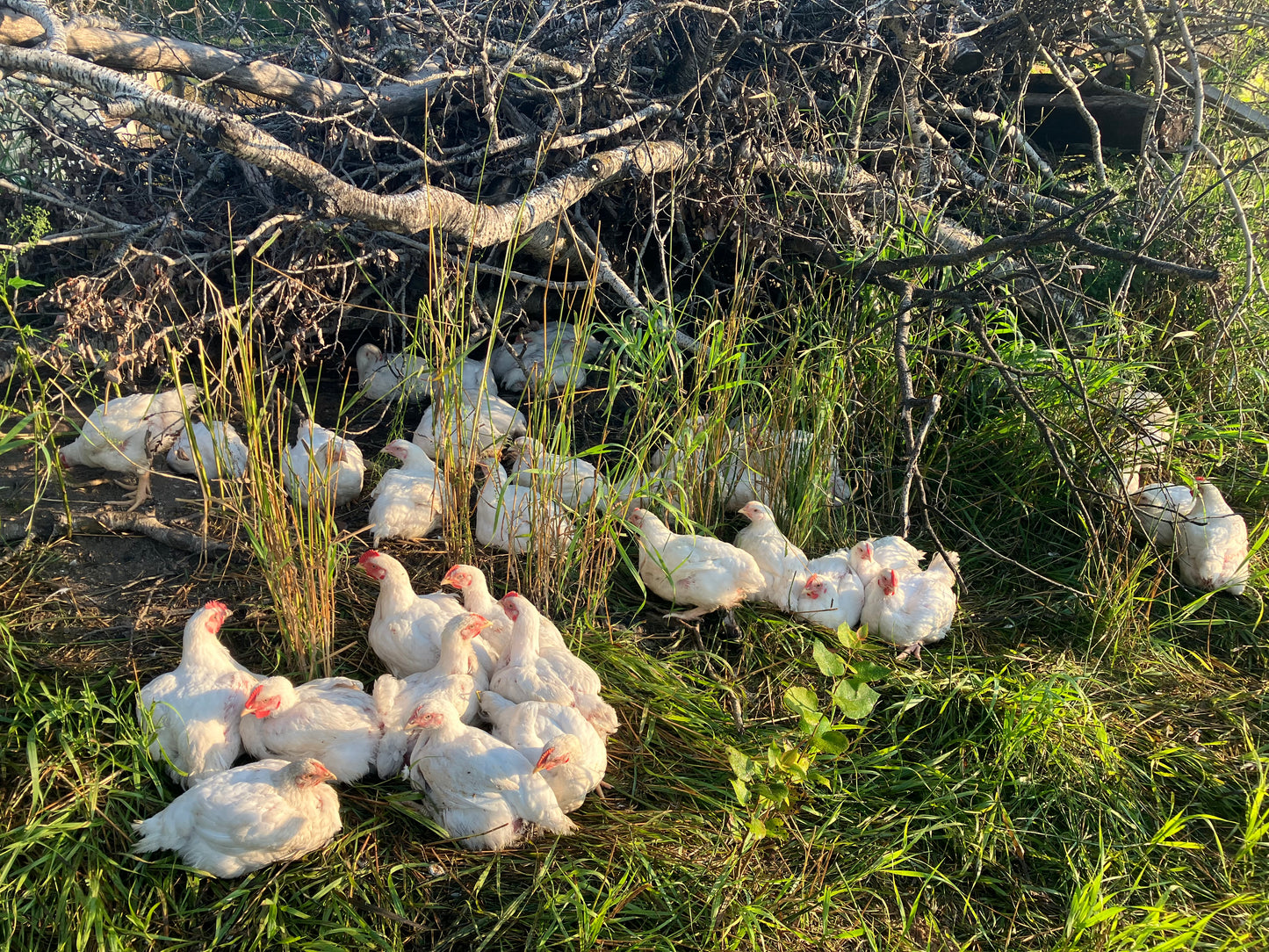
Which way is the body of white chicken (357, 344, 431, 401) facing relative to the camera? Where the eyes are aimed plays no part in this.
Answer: to the viewer's left

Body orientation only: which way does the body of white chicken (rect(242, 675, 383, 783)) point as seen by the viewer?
to the viewer's left

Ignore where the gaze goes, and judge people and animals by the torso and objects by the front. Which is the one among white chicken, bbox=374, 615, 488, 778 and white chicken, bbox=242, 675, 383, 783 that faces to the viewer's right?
white chicken, bbox=374, 615, 488, 778

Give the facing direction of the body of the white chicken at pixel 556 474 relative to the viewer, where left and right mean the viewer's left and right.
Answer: facing to the left of the viewer

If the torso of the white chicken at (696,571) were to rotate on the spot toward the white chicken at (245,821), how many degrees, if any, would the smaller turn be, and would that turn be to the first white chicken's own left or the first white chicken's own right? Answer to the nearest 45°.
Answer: approximately 45° to the first white chicken's own left

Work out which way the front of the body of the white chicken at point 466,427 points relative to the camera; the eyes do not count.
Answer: to the viewer's left

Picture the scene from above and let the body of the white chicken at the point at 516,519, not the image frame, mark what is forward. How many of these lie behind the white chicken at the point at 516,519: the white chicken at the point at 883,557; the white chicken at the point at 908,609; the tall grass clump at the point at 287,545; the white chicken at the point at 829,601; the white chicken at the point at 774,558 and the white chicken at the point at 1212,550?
5

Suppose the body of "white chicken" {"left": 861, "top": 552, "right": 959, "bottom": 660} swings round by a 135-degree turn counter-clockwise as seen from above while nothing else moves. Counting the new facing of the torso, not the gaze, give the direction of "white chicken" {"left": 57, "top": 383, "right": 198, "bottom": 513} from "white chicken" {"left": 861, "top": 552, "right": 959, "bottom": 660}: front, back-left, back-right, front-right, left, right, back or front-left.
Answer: back

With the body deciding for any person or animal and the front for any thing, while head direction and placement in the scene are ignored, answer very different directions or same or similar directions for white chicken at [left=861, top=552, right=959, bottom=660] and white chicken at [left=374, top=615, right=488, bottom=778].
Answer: very different directions

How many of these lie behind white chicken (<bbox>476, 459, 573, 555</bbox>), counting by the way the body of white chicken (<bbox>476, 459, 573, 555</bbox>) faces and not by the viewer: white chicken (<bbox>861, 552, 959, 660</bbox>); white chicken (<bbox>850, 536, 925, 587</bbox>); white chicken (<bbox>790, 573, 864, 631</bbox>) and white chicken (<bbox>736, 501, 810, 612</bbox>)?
4

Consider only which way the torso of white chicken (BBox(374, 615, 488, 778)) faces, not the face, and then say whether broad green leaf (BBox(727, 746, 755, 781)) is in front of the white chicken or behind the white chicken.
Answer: in front

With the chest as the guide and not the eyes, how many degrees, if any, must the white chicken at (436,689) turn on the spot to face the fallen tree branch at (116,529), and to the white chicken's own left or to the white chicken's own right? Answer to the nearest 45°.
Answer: approximately 135° to the white chicken's own left
